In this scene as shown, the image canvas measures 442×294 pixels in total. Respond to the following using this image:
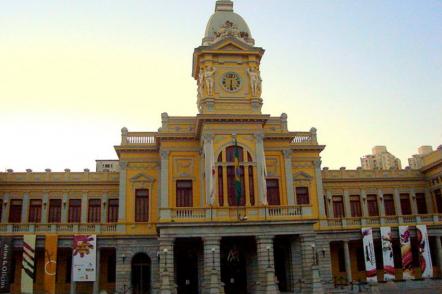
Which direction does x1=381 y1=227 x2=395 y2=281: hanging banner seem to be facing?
toward the camera

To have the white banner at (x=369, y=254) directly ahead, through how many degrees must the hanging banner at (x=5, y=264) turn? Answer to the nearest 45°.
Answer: approximately 90° to its left

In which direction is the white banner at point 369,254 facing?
toward the camera

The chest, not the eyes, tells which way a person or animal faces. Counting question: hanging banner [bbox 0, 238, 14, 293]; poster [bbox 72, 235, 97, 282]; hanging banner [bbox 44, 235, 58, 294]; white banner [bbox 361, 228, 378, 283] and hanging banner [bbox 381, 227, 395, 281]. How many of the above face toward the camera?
5

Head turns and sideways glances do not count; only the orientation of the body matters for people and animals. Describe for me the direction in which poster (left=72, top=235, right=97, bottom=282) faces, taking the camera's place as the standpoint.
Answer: facing the viewer

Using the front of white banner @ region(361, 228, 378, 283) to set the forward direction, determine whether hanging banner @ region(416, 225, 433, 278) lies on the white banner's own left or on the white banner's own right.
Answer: on the white banner's own left

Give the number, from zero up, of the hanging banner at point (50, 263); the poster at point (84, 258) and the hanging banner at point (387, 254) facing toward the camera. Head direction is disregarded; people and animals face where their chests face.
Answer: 3

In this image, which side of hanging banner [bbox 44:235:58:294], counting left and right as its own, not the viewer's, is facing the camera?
front

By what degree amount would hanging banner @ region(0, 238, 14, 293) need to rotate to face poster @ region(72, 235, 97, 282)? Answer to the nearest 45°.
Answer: approximately 90° to its left

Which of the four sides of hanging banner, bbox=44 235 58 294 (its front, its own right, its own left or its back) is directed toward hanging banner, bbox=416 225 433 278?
left

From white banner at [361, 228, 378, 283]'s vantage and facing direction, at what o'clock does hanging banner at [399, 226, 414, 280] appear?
The hanging banner is roughly at 8 o'clock from the white banner.
